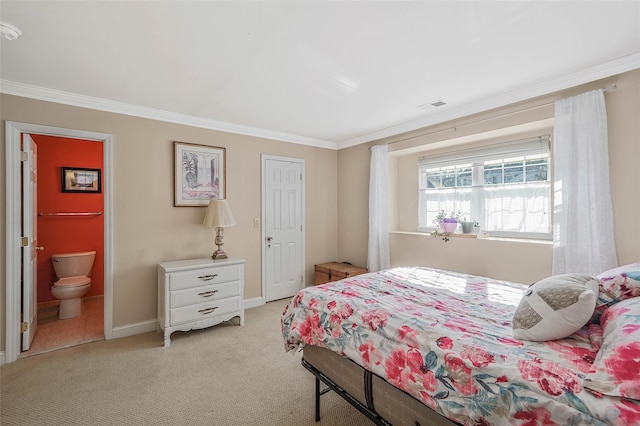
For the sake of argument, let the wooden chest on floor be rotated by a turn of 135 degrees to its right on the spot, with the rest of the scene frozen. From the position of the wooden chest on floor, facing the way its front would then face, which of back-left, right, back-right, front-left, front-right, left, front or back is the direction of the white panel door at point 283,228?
left

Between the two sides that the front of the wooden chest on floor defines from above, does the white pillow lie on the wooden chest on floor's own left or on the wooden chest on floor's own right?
on the wooden chest on floor's own left

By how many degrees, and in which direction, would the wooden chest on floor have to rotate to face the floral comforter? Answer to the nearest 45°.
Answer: approximately 45° to its left

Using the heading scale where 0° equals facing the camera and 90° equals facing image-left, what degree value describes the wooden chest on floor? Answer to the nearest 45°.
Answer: approximately 45°

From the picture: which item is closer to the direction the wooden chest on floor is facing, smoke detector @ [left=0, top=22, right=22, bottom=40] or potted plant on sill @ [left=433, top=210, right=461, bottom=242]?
the smoke detector

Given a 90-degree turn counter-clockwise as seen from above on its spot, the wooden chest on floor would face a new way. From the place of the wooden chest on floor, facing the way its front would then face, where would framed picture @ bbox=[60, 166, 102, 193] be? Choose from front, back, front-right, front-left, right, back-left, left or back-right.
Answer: back-right

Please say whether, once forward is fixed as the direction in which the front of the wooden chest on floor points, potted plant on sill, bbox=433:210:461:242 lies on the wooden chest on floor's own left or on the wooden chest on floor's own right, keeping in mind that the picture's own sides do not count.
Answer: on the wooden chest on floor's own left
